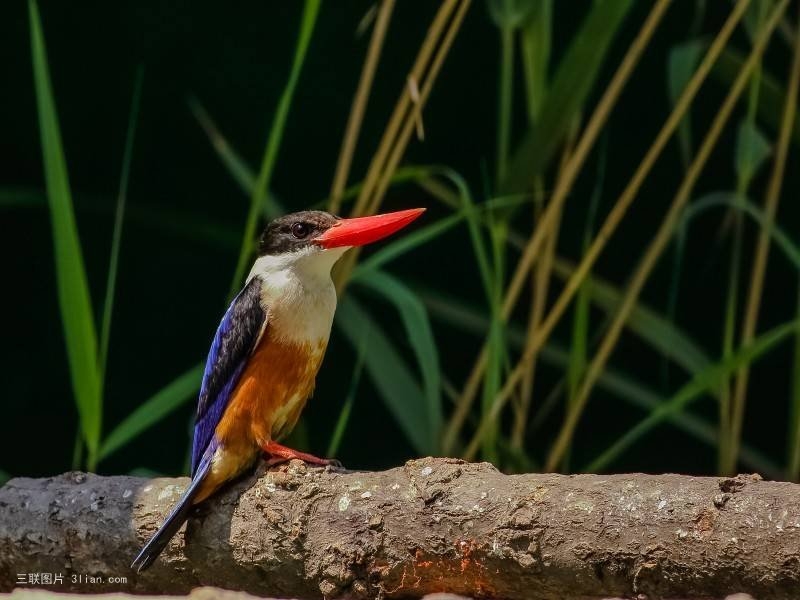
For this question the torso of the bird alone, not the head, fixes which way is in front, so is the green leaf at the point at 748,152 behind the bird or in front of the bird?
in front

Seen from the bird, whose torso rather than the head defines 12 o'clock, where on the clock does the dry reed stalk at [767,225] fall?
The dry reed stalk is roughly at 11 o'clock from the bird.

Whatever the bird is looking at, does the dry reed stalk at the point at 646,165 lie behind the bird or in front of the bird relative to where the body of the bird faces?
in front

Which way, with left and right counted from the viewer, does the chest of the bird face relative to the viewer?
facing to the right of the viewer

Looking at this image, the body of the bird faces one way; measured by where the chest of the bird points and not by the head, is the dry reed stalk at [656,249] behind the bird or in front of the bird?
in front

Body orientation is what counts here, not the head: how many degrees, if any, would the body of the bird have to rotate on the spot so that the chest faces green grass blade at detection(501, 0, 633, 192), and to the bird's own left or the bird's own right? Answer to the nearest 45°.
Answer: approximately 45° to the bird's own left

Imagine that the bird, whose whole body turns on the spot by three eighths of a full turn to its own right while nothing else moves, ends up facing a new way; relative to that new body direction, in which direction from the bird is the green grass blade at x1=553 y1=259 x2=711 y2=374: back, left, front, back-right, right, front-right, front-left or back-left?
back

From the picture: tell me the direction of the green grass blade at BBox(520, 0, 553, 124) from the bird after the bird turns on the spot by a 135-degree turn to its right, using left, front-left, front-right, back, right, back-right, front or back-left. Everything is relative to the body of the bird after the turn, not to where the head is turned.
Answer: back

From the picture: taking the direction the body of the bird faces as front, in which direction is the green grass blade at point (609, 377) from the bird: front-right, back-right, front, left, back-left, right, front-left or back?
front-left
